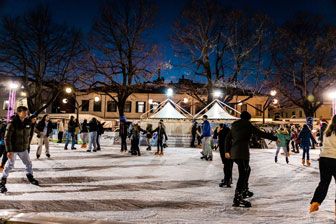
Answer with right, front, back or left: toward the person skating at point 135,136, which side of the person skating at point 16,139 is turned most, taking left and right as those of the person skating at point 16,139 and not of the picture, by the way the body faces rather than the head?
left

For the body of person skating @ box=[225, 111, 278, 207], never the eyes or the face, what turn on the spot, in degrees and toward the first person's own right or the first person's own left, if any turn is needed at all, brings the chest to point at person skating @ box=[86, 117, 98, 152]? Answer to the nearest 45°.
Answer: approximately 90° to the first person's own left

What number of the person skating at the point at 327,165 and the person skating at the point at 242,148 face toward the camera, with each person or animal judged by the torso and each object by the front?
0

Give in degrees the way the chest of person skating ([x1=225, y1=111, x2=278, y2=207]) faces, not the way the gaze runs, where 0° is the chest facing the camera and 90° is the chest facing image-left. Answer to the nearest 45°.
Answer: approximately 225°
